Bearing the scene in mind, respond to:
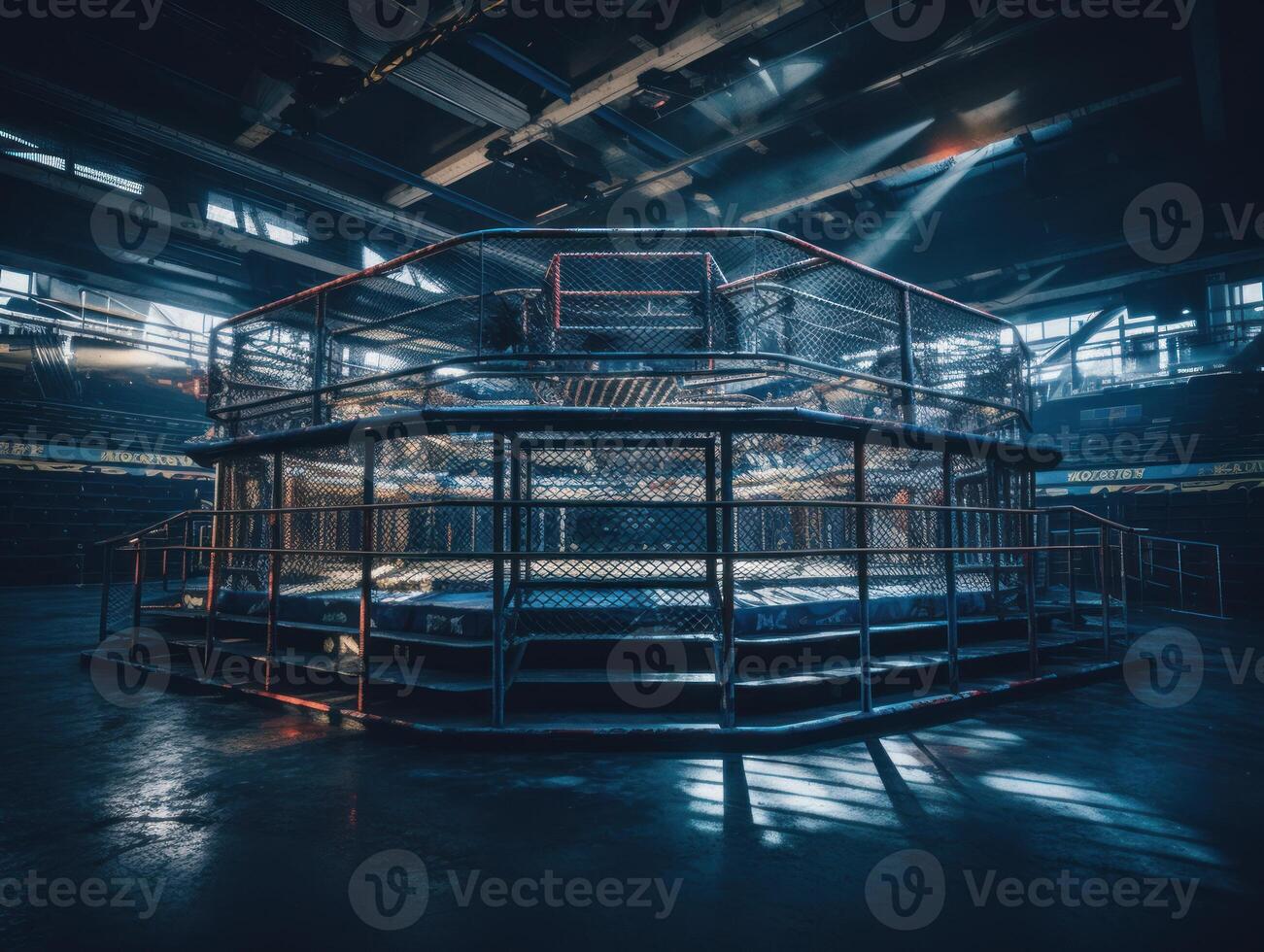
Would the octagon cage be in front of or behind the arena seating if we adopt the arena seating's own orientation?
in front
